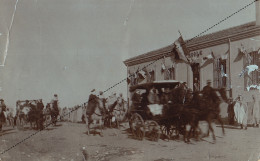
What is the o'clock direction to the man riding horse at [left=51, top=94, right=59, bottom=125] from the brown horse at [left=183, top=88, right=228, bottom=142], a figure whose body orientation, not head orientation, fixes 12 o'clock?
The man riding horse is roughly at 6 o'clock from the brown horse.

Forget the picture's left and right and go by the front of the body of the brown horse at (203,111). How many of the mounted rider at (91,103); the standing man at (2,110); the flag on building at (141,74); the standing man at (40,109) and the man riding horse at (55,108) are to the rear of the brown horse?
5

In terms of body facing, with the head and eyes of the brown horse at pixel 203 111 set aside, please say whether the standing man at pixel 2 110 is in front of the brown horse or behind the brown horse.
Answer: behind

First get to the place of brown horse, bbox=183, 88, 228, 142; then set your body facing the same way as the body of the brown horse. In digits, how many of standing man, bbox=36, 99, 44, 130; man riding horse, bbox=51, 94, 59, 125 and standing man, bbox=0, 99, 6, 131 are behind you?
3

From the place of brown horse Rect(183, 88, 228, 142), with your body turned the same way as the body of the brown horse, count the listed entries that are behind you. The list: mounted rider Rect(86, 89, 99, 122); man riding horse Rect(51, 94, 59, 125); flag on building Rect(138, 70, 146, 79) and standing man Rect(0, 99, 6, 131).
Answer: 4

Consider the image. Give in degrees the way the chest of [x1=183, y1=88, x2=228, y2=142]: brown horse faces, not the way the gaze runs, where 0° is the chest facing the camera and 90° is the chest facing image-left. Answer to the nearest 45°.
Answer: approximately 270°

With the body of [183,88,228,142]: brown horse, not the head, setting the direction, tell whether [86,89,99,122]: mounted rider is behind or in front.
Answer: behind

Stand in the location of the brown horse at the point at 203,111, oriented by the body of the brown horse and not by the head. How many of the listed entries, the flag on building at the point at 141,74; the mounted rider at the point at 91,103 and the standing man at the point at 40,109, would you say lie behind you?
3

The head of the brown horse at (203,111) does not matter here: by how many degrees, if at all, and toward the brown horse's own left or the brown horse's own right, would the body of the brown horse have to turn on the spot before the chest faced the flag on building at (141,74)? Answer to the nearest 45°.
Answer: approximately 180°
